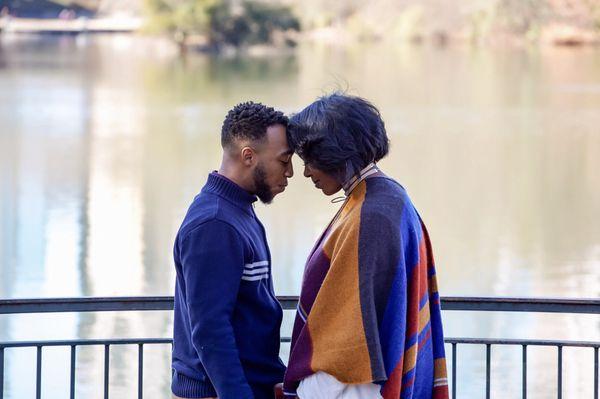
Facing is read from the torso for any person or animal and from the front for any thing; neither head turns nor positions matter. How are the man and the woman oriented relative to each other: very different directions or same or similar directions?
very different directions

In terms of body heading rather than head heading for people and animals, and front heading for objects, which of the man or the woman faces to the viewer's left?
the woman

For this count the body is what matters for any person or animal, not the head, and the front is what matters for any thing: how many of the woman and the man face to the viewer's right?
1

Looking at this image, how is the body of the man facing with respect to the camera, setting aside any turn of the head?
to the viewer's right

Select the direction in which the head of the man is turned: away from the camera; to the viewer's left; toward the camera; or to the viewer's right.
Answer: to the viewer's right

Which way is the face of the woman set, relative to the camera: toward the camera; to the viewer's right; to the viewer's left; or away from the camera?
to the viewer's left

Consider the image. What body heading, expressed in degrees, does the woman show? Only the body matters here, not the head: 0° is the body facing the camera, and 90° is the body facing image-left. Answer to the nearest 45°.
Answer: approximately 90°
